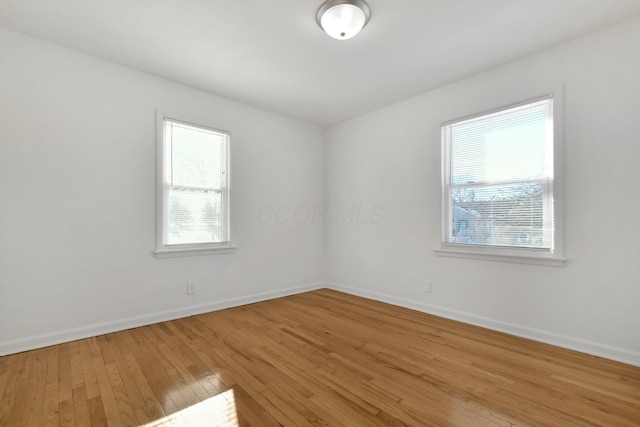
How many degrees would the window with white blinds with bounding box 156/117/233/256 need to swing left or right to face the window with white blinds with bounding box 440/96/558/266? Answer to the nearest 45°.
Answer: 0° — it already faces it

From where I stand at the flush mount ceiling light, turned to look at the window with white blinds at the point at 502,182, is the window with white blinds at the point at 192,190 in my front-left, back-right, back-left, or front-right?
back-left

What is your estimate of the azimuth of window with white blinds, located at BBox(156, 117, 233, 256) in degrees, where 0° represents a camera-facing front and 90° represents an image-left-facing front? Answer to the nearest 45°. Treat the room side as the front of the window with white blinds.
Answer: approximately 315°

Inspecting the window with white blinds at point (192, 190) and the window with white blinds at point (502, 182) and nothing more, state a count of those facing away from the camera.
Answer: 0

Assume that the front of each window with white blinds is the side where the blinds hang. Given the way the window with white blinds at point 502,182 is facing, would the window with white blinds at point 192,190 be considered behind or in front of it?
in front

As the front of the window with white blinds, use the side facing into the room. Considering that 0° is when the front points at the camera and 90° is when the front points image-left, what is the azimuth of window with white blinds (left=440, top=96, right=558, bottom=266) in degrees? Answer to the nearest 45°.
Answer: approximately 45°

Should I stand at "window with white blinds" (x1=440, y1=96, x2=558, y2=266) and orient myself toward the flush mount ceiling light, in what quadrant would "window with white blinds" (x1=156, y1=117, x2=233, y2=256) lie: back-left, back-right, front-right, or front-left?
front-right

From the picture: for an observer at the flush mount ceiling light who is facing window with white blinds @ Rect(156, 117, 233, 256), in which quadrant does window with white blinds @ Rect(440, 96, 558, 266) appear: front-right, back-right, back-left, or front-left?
back-right

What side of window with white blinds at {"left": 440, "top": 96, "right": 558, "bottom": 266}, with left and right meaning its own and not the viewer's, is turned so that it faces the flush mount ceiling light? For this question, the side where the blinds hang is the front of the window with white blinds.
front
